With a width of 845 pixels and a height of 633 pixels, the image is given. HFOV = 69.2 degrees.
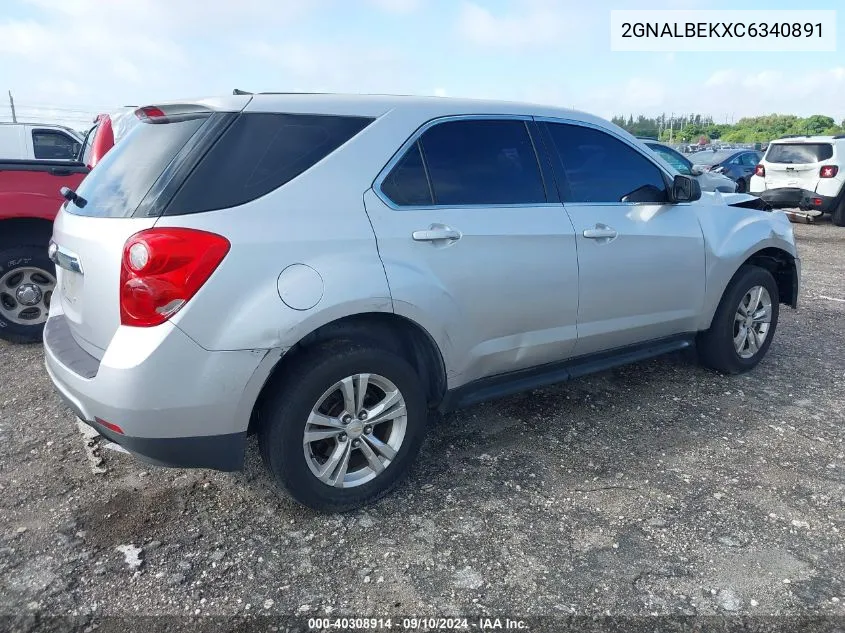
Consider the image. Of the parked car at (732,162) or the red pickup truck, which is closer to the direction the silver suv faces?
the parked car

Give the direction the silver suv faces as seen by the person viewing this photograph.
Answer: facing away from the viewer and to the right of the viewer

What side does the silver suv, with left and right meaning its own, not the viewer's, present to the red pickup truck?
left
